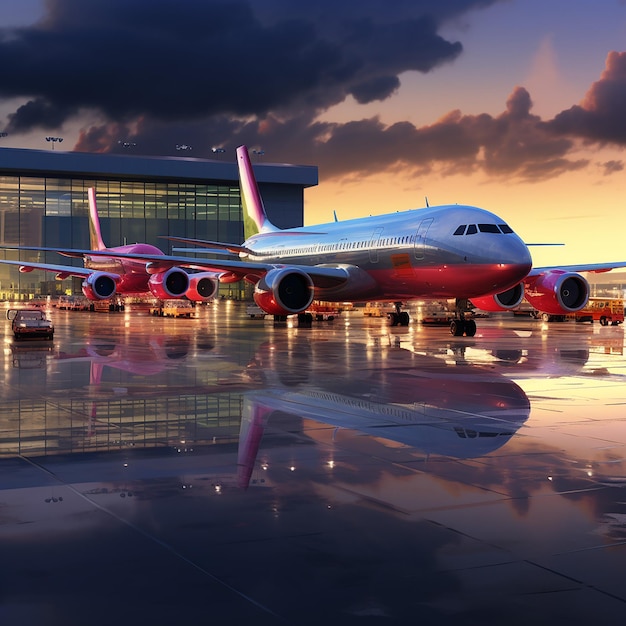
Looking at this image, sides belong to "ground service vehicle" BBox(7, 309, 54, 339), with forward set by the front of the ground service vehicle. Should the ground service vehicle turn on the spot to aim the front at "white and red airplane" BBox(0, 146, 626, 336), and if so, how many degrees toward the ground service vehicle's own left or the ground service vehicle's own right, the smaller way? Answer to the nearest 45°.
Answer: approximately 45° to the ground service vehicle's own left

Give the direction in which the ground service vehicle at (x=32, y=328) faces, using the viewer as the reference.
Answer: facing the viewer and to the right of the viewer

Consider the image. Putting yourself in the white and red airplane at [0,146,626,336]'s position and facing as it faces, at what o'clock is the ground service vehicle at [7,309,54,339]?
The ground service vehicle is roughly at 4 o'clock from the white and red airplane.

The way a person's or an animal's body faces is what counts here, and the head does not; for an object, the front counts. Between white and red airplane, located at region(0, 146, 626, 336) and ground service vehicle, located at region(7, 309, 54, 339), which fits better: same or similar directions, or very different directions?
same or similar directions

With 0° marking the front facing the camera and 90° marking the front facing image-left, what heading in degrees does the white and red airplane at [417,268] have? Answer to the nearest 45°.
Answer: approximately 315°

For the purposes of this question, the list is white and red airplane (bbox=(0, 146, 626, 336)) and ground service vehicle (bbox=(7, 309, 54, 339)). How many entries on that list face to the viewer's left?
0
